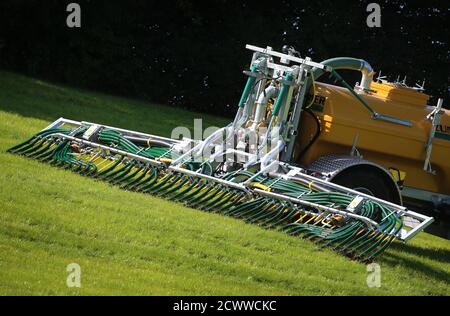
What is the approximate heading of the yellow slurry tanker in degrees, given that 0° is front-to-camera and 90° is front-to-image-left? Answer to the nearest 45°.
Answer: approximately 225°
